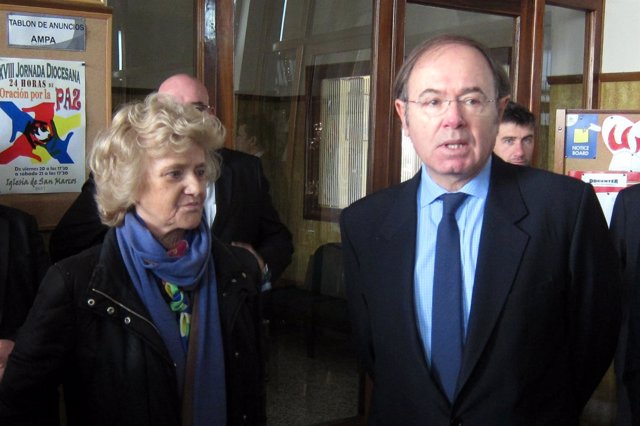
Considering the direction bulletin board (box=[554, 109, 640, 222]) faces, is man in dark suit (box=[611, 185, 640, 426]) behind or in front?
in front

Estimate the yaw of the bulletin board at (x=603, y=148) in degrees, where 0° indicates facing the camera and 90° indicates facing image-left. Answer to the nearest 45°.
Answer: approximately 0°

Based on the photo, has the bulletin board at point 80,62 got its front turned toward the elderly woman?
yes

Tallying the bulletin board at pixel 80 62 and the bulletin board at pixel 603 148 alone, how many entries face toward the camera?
2

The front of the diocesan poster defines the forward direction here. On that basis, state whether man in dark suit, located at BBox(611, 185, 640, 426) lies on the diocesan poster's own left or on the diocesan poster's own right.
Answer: on the diocesan poster's own left

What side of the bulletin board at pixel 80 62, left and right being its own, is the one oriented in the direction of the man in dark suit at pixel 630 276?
left

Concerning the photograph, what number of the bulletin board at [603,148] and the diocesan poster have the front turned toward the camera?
2
